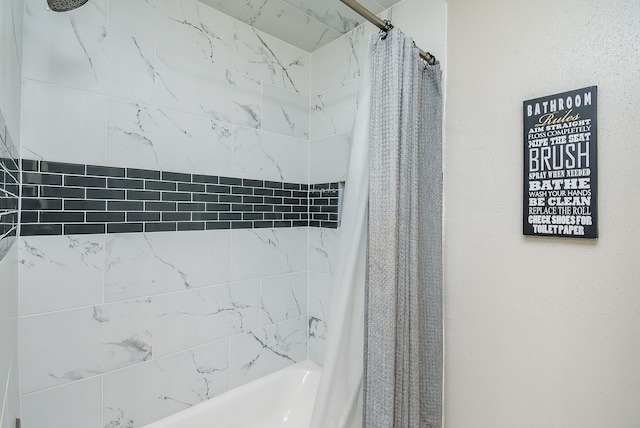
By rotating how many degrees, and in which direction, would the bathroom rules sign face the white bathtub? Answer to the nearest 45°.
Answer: approximately 45° to its right

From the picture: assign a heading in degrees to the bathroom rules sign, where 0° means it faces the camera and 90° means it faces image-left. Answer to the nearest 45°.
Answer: approximately 45°
